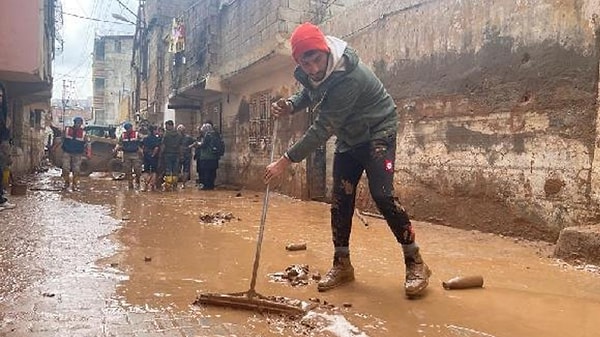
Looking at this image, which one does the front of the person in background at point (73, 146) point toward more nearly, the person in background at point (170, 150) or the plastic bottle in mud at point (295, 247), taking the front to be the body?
the plastic bottle in mud

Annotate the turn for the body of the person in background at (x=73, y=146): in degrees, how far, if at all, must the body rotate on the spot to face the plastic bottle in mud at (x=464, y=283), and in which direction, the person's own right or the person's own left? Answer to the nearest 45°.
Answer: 0° — they already face it

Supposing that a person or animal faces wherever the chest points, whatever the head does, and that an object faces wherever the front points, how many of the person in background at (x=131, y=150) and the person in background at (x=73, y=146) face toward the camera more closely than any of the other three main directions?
2

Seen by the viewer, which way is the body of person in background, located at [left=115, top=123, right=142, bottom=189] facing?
toward the camera

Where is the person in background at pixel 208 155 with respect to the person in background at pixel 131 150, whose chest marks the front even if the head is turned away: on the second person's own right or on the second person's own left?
on the second person's own left

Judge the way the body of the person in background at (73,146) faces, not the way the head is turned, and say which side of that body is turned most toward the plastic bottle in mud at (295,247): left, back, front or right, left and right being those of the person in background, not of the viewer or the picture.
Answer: front
